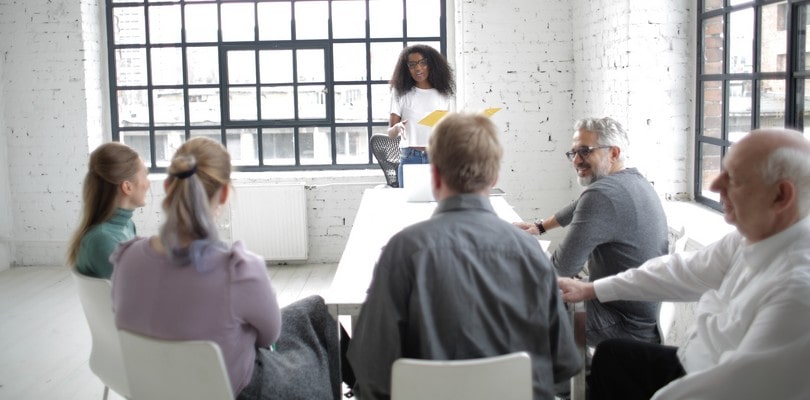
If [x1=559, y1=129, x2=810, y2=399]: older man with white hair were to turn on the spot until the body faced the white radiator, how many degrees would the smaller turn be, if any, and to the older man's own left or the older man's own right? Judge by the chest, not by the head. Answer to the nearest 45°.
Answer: approximately 45° to the older man's own right

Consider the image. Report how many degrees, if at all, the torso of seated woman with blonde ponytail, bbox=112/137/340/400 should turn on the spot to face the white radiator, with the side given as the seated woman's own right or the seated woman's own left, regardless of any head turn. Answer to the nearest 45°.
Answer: approximately 45° to the seated woman's own left

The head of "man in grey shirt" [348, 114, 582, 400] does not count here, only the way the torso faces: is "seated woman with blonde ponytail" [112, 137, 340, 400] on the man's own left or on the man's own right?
on the man's own left

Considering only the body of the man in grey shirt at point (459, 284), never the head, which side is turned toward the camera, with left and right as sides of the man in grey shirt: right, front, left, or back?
back

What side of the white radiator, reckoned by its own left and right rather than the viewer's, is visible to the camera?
front

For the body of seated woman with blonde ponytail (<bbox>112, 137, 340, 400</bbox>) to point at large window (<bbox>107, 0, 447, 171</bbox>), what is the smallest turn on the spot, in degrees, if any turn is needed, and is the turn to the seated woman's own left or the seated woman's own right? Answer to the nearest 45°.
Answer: approximately 45° to the seated woman's own left

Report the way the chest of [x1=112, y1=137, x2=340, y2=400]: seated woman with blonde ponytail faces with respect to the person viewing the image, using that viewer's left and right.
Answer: facing away from the viewer and to the right of the viewer

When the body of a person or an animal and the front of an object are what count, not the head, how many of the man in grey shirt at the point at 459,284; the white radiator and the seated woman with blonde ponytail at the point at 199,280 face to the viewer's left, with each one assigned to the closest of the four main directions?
0

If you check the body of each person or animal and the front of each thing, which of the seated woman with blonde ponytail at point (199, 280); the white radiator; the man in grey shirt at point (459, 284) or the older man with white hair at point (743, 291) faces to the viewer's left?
the older man with white hair

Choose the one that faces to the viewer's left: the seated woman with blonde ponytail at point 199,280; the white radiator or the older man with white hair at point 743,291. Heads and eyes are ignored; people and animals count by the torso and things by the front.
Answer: the older man with white hair

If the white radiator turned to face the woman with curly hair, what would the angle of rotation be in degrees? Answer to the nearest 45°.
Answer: approximately 45° to its left

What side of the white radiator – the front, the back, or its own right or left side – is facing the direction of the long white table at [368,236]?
front

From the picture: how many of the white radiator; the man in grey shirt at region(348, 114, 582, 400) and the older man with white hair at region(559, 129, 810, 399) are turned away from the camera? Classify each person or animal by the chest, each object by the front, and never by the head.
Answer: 1

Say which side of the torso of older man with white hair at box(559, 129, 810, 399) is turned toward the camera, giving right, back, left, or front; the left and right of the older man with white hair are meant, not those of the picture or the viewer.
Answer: left

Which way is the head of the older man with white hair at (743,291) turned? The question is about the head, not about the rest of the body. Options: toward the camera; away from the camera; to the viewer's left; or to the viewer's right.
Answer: to the viewer's left

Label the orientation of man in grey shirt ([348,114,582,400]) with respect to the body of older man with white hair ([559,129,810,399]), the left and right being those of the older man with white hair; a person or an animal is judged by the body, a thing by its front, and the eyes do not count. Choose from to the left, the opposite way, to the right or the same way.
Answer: to the right

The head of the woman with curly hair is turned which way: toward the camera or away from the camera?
toward the camera
